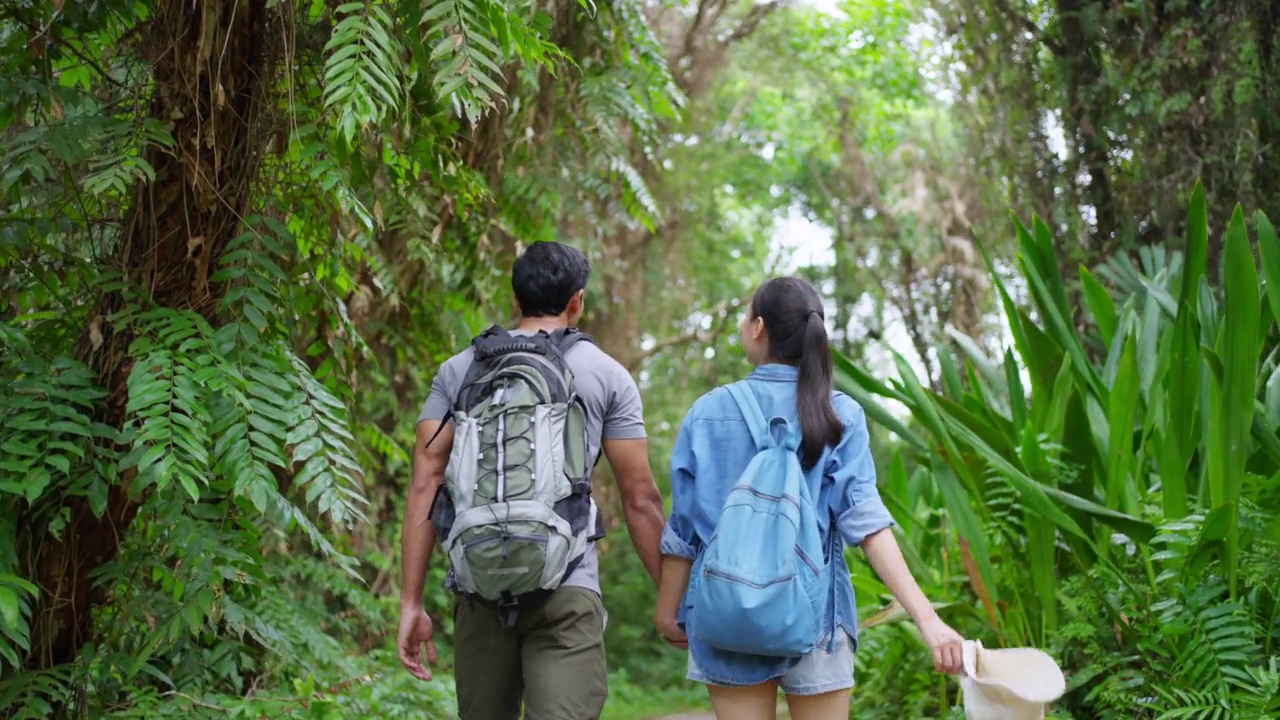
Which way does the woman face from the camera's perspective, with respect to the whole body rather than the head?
away from the camera

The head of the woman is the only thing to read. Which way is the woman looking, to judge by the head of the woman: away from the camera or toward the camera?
away from the camera

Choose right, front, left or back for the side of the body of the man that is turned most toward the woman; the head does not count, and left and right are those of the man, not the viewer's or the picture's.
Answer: right

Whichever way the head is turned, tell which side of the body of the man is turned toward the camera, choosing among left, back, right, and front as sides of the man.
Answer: back

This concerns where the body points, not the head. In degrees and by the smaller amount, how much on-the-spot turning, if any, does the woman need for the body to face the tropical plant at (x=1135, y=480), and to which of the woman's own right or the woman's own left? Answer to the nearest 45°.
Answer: approximately 45° to the woman's own right

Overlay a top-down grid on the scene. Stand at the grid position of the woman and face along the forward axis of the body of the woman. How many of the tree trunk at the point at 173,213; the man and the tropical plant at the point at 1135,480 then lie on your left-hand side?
2

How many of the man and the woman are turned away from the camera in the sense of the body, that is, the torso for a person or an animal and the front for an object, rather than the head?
2

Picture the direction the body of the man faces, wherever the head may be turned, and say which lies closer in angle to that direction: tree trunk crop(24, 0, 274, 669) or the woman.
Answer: the tree trunk

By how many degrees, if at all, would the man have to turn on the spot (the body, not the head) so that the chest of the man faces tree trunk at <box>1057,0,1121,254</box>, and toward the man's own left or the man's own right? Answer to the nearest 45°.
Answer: approximately 45° to the man's own right

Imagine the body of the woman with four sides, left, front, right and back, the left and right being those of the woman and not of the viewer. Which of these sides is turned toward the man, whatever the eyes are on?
left

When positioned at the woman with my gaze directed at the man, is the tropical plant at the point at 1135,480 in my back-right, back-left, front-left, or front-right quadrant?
back-right

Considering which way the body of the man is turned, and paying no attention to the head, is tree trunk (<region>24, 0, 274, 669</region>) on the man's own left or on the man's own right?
on the man's own left

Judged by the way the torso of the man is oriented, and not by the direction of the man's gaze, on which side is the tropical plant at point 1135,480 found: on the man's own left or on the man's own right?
on the man's own right
